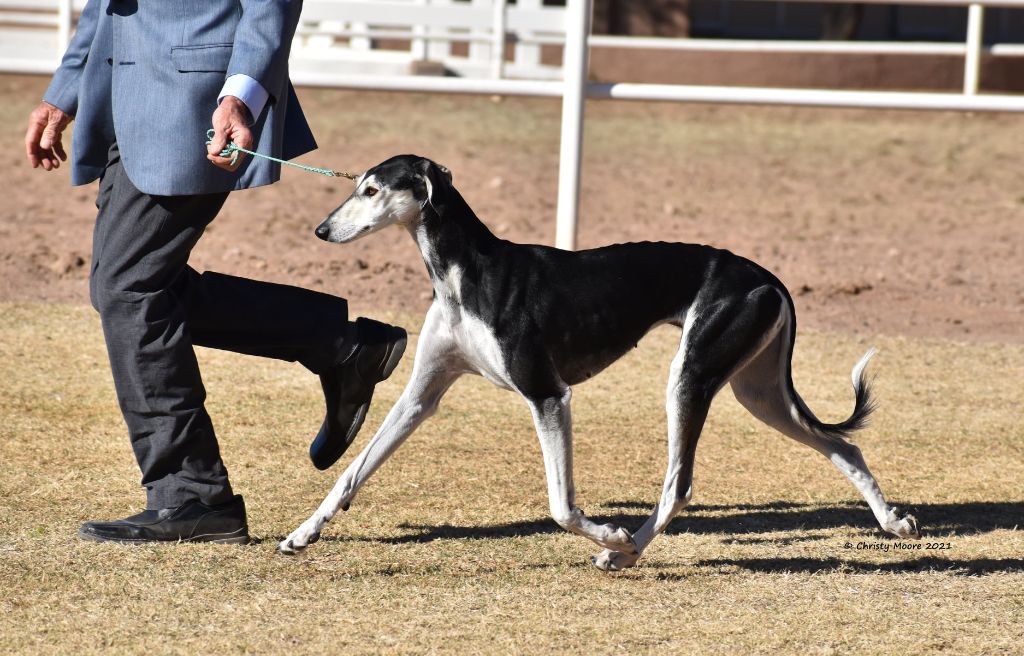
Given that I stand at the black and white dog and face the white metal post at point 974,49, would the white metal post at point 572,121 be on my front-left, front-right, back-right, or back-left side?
front-left

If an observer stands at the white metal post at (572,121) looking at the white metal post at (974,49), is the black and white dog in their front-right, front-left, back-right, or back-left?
back-right

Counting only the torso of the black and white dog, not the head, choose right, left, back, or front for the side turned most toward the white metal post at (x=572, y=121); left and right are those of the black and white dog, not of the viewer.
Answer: right

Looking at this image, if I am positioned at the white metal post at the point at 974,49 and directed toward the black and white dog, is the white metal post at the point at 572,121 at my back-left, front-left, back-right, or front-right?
front-right

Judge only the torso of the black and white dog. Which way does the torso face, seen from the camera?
to the viewer's left

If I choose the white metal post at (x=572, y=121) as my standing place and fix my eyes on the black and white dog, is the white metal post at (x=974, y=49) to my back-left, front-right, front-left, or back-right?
back-left
